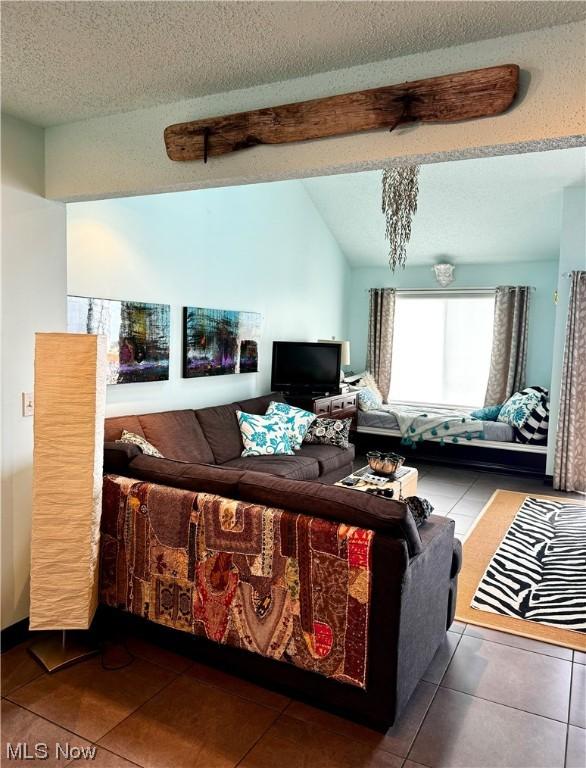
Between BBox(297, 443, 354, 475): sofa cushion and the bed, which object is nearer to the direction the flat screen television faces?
the sofa cushion

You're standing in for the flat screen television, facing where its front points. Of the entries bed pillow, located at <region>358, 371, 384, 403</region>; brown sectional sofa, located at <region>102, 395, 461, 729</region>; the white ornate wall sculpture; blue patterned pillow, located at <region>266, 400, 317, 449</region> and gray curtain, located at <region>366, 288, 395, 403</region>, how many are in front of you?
2

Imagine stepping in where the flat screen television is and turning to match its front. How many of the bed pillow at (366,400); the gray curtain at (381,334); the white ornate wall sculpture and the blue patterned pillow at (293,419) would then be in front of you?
1

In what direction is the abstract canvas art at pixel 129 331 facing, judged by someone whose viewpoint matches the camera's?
facing the viewer and to the right of the viewer

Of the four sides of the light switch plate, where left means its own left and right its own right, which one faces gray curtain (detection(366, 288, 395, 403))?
left

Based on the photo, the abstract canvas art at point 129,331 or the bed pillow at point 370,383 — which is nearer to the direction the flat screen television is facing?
the abstract canvas art

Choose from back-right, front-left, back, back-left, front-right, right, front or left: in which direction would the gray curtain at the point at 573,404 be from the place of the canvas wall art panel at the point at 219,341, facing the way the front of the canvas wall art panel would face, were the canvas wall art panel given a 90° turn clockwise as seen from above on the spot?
back-left

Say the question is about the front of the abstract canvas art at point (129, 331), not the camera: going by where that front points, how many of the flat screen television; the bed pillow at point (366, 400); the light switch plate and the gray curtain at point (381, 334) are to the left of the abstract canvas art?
3

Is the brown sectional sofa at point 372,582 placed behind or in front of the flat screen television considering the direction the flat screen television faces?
in front

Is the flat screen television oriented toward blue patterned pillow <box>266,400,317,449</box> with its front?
yes

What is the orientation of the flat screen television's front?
toward the camera
